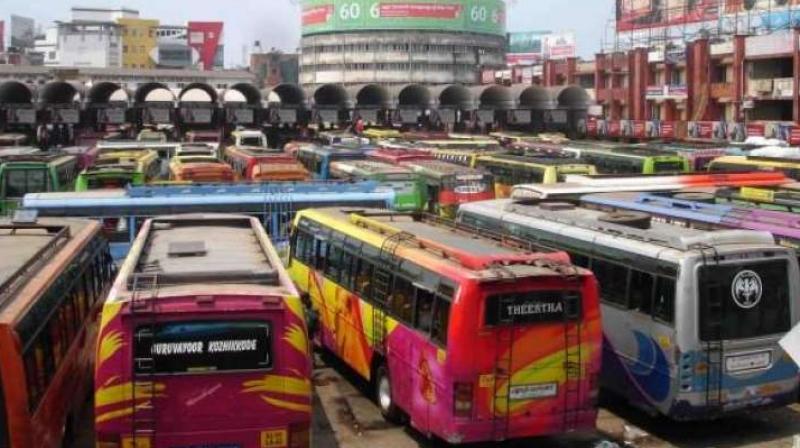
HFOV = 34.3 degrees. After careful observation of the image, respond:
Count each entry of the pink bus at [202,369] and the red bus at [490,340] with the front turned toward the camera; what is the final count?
0

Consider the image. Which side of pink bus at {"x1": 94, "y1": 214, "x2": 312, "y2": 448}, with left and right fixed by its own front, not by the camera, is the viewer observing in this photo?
back

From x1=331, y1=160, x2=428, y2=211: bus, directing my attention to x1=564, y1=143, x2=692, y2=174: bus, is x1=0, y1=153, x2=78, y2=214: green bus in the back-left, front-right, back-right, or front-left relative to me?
back-left

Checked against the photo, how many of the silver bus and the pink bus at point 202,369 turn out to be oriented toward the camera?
0

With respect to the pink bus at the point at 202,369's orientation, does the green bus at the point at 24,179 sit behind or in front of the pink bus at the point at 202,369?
in front

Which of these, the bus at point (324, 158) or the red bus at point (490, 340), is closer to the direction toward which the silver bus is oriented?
the bus

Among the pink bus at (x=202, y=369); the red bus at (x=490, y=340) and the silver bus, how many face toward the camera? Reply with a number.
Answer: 0

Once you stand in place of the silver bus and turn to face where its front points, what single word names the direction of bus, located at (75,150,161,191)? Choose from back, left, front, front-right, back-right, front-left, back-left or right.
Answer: front

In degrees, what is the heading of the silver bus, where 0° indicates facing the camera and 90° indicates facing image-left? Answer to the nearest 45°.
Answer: approximately 135°

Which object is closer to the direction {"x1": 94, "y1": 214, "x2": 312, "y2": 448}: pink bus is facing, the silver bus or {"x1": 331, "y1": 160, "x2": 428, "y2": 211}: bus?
the bus

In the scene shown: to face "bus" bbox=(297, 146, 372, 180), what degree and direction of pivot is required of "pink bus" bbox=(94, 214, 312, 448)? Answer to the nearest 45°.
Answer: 0° — it already faces it

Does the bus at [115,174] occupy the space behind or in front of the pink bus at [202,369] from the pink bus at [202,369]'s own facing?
in front

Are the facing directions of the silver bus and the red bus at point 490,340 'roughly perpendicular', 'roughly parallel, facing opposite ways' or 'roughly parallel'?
roughly parallel

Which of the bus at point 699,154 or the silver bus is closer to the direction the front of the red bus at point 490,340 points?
the bus

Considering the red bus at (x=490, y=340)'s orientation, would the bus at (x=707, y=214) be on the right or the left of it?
on its right

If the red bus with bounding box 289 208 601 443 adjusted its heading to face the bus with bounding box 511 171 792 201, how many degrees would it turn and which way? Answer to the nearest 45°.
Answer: approximately 45° to its right

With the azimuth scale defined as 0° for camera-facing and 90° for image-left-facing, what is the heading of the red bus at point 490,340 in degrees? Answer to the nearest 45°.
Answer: approximately 135°

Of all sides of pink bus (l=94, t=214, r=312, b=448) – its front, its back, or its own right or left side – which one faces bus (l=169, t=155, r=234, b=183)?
front
